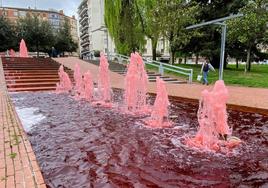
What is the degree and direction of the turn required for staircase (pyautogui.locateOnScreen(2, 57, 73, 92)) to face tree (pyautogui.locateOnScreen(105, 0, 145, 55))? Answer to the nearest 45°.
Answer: approximately 135° to its left

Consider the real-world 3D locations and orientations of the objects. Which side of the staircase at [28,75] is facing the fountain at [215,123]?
front

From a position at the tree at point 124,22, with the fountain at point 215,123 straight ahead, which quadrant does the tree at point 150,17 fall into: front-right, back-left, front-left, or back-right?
front-left

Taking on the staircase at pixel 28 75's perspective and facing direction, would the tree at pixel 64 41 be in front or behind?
behind

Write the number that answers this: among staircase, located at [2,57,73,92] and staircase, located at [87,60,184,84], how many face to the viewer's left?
0

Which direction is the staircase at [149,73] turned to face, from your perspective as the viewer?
facing the viewer and to the right of the viewer

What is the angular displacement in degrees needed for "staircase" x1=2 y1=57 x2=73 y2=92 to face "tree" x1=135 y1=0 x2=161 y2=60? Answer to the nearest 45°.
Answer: approximately 90° to its left

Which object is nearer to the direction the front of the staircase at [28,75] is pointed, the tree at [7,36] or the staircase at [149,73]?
the staircase

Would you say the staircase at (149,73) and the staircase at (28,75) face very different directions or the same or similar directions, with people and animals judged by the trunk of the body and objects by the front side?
same or similar directions

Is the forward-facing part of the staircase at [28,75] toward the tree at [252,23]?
no

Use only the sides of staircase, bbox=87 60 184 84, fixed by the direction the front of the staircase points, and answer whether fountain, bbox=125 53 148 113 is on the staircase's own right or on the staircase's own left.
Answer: on the staircase's own right

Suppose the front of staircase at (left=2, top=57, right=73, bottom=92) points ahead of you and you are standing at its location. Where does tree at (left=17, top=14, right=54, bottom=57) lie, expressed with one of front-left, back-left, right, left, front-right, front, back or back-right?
back

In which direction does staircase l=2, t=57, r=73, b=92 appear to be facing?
toward the camera
